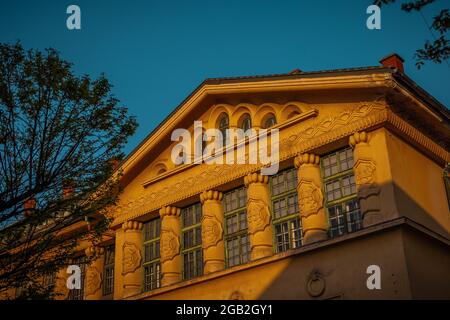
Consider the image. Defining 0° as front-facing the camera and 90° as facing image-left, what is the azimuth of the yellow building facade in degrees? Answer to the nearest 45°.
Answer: approximately 45°
